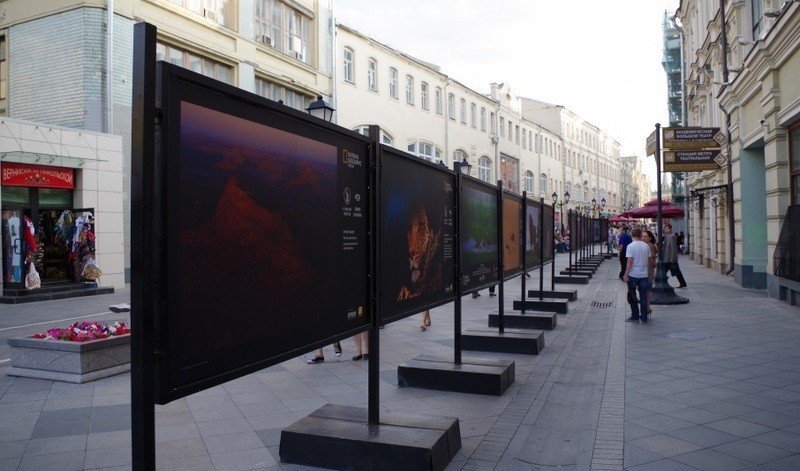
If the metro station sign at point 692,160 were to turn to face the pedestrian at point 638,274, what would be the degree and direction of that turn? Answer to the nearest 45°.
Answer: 0° — it already faces them

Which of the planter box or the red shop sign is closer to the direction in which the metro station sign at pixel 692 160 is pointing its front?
the planter box

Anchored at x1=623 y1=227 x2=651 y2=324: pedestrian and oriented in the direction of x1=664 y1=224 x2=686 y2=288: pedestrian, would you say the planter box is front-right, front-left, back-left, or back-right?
back-left

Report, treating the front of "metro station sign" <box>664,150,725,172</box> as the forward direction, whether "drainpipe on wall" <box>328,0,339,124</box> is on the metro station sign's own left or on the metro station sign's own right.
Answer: on the metro station sign's own right

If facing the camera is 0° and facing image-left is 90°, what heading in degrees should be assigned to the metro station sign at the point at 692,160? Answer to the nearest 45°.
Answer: approximately 0°

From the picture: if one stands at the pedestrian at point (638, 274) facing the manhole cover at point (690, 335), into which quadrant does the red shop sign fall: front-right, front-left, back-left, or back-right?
back-right

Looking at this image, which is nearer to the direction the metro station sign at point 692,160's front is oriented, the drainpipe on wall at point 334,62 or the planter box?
the planter box

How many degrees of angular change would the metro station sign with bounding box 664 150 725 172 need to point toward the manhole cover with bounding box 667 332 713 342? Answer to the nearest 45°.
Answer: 0° — it already faces it
